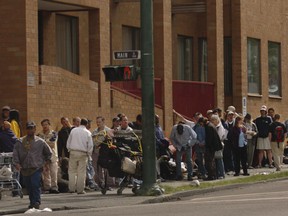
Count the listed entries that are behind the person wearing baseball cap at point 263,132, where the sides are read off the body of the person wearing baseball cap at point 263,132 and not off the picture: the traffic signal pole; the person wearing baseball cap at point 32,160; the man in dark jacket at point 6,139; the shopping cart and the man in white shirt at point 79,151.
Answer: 0

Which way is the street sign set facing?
toward the camera

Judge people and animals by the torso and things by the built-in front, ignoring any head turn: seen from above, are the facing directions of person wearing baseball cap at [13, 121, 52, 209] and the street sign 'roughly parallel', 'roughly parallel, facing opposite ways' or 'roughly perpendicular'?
roughly parallel

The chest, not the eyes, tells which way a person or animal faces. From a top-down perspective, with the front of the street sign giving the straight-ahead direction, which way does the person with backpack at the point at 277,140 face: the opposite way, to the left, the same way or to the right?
the opposite way

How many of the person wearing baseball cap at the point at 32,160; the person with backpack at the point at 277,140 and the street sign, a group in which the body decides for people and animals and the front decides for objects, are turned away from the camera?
1

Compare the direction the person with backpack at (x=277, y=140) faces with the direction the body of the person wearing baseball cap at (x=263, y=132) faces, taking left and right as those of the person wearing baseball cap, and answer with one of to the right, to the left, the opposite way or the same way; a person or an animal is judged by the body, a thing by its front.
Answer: the opposite way

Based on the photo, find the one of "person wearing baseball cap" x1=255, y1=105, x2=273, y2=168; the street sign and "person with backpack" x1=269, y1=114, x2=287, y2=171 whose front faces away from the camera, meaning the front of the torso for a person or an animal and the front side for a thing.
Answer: the person with backpack

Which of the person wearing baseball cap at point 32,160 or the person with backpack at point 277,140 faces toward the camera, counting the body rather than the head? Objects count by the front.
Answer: the person wearing baseball cap

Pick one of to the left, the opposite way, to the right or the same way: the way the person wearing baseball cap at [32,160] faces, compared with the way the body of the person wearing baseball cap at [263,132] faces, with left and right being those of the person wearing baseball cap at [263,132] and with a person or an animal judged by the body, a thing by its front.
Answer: the same way

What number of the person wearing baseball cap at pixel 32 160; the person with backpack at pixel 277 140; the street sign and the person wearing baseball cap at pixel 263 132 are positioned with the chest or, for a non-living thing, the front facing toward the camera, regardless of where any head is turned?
3

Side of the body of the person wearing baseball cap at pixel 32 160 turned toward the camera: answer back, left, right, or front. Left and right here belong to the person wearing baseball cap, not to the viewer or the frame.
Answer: front

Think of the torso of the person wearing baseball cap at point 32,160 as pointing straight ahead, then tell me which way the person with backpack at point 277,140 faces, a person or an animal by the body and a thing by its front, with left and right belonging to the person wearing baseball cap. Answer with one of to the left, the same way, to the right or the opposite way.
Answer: the opposite way

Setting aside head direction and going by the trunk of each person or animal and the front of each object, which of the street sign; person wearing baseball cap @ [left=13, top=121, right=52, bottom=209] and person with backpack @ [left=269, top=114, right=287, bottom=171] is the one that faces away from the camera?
the person with backpack

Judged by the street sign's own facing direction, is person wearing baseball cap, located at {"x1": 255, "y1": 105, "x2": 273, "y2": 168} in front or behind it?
behind

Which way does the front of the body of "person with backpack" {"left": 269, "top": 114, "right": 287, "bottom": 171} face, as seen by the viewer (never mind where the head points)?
away from the camera

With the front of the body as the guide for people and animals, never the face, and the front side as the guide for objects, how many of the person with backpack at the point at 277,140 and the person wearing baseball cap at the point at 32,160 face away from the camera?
1
